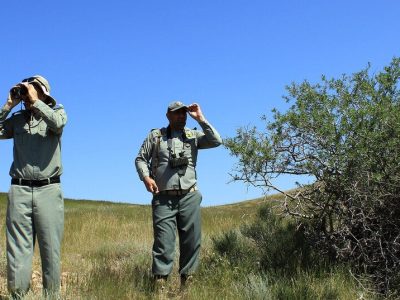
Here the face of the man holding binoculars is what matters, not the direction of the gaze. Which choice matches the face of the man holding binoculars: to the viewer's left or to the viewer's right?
to the viewer's left

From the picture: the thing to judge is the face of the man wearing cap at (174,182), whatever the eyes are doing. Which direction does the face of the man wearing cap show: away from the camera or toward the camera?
toward the camera

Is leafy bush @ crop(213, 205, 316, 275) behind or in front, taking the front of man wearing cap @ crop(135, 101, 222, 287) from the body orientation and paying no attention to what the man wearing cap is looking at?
behind

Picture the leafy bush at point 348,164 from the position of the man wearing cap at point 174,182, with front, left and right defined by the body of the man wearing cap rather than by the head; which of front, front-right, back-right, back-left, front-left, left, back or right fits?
left

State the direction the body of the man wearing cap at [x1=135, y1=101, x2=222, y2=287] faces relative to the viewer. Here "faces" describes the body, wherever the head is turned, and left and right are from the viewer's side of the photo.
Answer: facing the viewer

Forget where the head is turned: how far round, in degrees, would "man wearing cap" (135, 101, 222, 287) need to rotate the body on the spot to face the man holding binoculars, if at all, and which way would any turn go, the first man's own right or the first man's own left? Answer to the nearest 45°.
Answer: approximately 45° to the first man's own right
